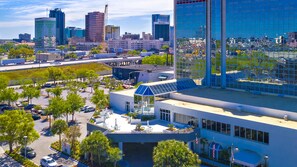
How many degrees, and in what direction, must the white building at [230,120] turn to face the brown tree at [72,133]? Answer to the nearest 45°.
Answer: approximately 45° to its right

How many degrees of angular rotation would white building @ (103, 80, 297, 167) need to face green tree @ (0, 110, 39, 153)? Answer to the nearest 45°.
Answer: approximately 45° to its right

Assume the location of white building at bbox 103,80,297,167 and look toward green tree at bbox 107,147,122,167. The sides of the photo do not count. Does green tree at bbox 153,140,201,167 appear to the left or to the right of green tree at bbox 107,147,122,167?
left

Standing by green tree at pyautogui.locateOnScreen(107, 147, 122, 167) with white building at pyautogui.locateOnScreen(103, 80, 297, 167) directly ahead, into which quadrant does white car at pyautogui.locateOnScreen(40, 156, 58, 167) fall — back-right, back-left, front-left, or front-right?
back-left

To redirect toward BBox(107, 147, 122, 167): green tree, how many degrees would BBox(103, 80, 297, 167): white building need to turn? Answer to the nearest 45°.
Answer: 0° — it already faces it

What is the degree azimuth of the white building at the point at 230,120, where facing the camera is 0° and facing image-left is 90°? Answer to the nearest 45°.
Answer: approximately 45°
